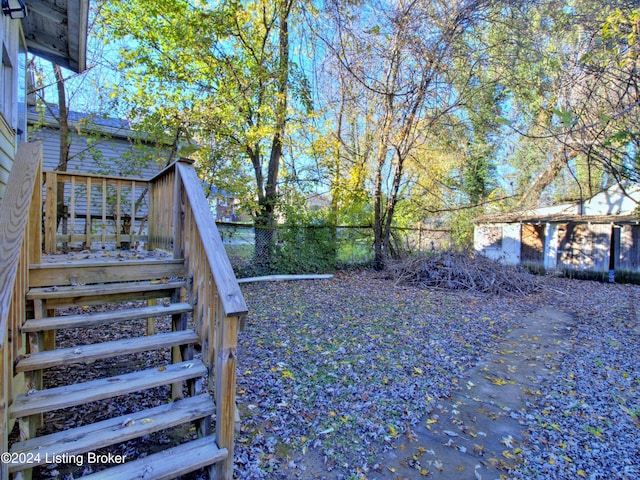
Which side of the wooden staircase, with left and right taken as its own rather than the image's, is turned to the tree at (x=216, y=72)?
back

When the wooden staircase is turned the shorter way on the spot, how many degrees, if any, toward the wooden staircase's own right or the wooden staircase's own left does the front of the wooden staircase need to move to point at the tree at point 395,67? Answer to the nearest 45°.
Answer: approximately 135° to the wooden staircase's own left

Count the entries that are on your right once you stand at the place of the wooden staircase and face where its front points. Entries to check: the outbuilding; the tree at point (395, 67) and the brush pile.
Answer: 0

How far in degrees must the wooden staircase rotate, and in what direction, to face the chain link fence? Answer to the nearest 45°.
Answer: approximately 135° to its left

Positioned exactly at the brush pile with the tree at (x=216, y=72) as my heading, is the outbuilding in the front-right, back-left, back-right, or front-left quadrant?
back-right

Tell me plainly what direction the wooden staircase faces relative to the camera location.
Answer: facing the viewer

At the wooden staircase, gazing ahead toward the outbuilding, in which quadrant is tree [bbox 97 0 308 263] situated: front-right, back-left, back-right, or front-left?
front-left

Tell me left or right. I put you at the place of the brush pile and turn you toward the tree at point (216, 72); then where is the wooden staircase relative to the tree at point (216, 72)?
left

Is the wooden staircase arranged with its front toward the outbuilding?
no

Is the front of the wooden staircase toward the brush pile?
no
